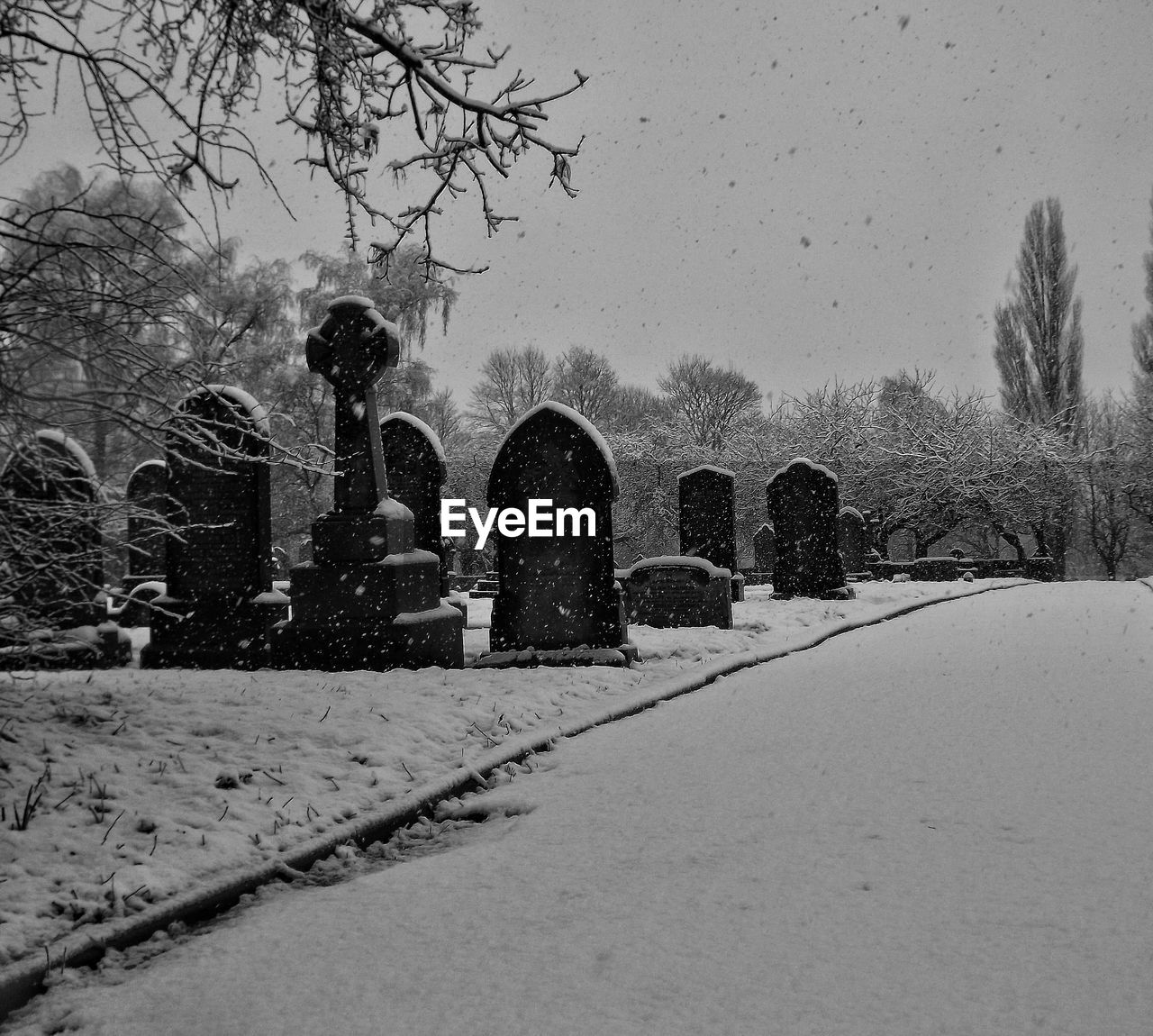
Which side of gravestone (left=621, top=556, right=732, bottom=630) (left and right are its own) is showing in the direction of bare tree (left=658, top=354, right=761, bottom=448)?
back

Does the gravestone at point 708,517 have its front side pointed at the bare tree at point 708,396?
no

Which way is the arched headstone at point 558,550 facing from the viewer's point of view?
toward the camera

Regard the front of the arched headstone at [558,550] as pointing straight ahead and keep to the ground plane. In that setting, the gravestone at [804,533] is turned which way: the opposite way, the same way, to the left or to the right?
the same way

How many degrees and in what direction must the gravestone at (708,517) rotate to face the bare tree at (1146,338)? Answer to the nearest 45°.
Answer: approximately 135° to its left

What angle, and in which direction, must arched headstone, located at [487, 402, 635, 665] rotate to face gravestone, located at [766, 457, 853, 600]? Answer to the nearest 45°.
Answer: approximately 135° to its left

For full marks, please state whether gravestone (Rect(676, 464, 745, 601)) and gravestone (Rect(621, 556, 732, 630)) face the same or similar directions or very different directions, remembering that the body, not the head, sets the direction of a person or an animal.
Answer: same or similar directions

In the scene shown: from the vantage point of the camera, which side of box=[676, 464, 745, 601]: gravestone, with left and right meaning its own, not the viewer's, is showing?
front

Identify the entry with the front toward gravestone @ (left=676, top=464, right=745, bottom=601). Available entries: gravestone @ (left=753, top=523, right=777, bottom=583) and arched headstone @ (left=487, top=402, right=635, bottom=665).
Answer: gravestone @ (left=753, top=523, right=777, bottom=583)

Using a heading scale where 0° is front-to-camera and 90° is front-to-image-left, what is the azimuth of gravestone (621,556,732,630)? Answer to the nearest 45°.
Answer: approximately 0°

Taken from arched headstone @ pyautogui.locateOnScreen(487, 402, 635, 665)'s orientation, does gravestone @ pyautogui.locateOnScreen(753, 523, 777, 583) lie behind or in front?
behind

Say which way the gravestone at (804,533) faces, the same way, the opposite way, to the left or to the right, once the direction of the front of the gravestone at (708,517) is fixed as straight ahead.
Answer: the same way
